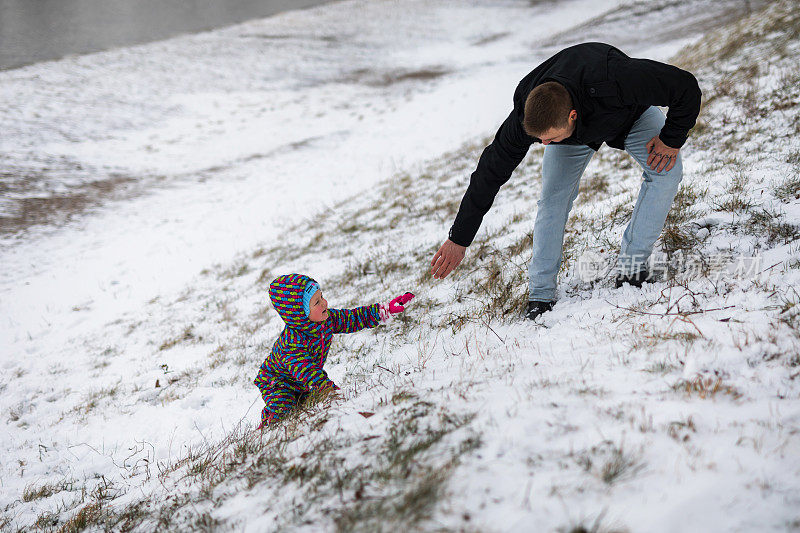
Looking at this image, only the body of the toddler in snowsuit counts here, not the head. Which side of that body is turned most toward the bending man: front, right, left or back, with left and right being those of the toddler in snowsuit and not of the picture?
front

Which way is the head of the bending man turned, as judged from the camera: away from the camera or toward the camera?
toward the camera

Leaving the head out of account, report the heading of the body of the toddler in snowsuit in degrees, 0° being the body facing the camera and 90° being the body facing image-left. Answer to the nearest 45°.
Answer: approximately 270°
